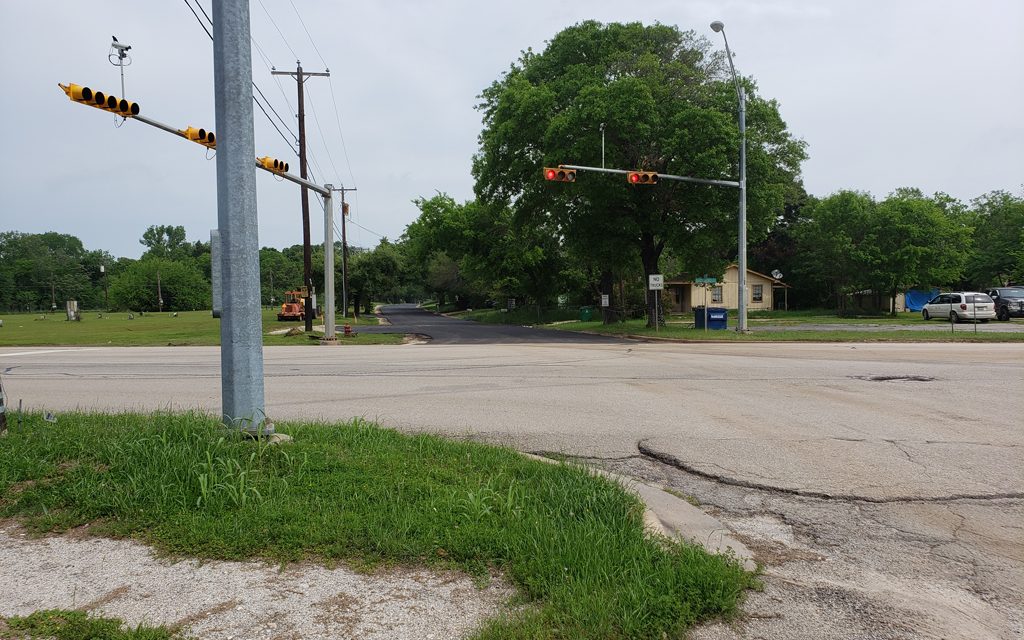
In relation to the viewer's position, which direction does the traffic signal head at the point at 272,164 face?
facing the viewer and to the right of the viewer

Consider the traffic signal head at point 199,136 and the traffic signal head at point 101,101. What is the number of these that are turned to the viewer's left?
0

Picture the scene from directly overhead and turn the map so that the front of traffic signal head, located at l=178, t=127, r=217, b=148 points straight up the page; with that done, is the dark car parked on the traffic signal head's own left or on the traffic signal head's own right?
on the traffic signal head's own left

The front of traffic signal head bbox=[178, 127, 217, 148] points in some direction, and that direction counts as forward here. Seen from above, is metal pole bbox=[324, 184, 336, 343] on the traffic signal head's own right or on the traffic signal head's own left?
on the traffic signal head's own left

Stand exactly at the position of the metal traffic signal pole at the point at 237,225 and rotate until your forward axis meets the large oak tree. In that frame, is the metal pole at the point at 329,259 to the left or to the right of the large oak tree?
left

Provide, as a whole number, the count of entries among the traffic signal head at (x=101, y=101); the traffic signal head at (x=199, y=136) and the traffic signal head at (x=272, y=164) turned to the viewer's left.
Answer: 0

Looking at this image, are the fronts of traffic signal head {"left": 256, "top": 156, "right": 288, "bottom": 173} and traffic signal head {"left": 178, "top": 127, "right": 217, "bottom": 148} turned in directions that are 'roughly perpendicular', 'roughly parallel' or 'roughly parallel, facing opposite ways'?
roughly parallel

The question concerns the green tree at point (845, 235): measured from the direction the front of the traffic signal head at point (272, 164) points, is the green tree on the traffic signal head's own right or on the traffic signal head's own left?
on the traffic signal head's own left

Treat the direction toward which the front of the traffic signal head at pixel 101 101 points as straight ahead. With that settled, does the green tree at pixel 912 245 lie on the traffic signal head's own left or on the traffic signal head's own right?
on the traffic signal head's own left

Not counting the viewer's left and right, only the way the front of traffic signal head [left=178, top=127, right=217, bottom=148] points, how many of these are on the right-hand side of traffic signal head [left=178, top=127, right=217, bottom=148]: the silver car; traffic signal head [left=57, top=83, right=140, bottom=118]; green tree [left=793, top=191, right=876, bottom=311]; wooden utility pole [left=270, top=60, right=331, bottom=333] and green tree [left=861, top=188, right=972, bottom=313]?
1

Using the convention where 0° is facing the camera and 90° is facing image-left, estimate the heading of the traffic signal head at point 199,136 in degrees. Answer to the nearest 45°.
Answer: approximately 315°

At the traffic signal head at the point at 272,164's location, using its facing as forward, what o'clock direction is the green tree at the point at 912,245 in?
The green tree is roughly at 10 o'clock from the traffic signal head.

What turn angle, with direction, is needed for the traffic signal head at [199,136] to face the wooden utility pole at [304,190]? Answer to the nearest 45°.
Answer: approximately 135° to its left

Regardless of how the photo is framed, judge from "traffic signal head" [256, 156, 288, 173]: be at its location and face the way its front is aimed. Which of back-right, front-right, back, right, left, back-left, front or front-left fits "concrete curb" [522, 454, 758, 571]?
front-right

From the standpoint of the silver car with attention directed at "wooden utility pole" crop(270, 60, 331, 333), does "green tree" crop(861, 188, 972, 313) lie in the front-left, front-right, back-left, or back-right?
back-right

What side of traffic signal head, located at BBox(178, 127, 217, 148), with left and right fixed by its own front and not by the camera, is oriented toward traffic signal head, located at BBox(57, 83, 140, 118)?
right

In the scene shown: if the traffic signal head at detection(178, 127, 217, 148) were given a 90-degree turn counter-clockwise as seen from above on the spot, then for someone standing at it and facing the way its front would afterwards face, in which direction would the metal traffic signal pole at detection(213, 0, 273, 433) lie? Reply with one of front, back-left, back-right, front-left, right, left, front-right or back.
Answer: back-right

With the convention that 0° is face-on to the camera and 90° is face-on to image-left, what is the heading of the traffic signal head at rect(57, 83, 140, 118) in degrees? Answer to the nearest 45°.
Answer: approximately 315°
